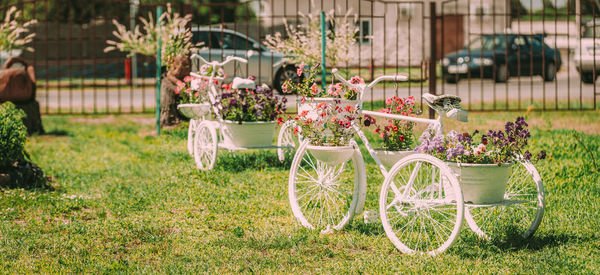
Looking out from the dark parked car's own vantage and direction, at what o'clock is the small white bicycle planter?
The small white bicycle planter is roughly at 11 o'clock from the dark parked car.

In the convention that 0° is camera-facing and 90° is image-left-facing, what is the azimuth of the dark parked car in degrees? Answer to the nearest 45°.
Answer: approximately 45°

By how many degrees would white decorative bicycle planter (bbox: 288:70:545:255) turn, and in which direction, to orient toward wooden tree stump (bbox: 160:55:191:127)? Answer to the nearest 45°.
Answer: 0° — it already faces it

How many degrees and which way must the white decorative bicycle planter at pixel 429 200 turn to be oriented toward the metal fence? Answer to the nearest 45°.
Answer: approximately 45° to its right

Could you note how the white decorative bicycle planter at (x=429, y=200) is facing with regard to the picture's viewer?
facing away from the viewer and to the left of the viewer

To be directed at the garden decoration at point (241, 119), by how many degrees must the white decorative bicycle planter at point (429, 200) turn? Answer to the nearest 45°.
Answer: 0° — it already faces it
